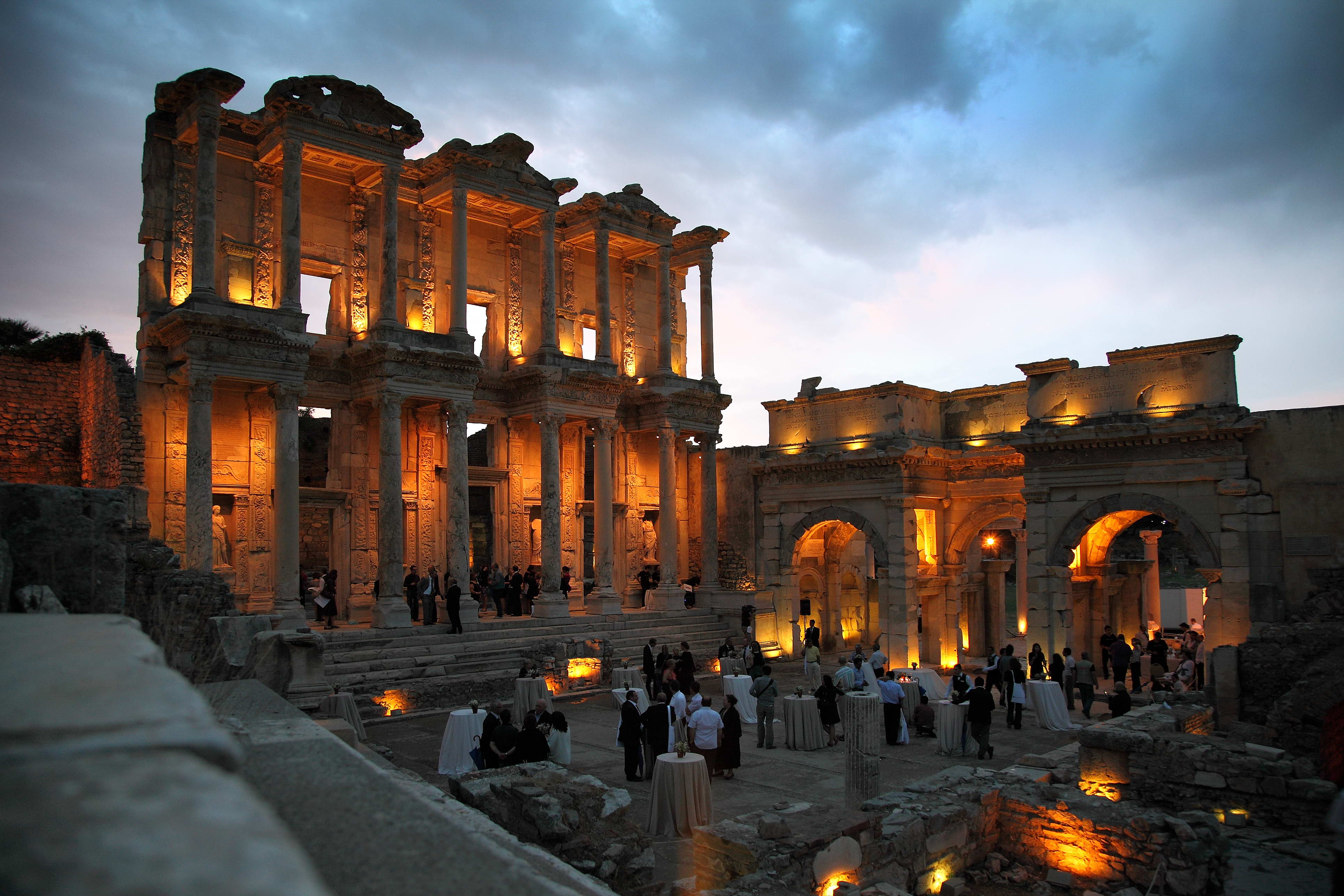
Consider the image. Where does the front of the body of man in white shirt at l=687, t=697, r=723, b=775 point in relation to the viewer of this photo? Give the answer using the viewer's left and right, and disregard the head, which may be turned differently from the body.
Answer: facing away from the viewer

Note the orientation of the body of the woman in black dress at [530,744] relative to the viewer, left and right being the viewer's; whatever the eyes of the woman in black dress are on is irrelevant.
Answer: facing away from the viewer

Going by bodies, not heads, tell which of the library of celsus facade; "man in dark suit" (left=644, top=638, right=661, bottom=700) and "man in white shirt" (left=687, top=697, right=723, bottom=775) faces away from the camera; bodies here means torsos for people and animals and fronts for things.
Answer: the man in white shirt

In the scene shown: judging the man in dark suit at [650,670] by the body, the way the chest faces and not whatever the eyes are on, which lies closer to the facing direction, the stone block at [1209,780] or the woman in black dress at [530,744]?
the stone block

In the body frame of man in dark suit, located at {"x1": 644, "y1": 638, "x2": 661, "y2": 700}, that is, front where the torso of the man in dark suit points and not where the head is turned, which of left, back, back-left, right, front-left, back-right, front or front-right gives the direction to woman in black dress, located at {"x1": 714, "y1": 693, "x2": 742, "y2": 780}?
right

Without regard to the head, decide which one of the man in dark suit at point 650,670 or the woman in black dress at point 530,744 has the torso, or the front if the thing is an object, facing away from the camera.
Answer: the woman in black dress

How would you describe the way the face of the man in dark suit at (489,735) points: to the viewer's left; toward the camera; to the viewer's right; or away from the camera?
to the viewer's right
